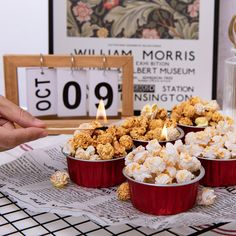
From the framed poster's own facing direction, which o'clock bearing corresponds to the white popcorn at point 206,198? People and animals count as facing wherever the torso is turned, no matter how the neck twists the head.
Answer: The white popcorn is roughly at 12 o'clock from the framed poster.

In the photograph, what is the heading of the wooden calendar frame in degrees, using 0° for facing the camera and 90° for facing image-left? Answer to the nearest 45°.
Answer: approximately 0°

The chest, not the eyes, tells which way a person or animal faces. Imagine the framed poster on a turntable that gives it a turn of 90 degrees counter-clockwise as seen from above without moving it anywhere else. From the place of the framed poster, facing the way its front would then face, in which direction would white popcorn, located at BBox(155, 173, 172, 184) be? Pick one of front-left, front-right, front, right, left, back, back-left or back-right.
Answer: right

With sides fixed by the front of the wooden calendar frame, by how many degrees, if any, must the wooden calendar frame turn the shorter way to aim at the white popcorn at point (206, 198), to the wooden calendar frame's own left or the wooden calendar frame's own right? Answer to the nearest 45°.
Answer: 0° — it already faces it

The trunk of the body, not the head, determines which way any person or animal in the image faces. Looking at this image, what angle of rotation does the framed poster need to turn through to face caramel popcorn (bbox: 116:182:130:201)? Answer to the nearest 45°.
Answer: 0° — it already faces it

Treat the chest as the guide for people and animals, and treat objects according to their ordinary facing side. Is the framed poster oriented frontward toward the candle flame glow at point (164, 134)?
yes

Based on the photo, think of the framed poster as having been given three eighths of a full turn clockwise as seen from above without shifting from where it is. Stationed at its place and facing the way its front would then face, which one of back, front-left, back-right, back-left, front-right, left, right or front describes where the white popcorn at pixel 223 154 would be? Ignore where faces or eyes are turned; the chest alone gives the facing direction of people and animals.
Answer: back-left

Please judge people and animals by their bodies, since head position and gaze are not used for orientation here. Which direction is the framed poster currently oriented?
toward the camera

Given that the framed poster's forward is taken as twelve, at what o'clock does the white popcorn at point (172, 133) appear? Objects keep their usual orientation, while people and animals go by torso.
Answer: The white popcorn is roughly at 12 o'clock from the framed poster.

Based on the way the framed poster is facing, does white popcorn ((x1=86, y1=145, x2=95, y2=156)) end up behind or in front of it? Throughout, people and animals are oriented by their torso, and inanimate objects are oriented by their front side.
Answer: in front

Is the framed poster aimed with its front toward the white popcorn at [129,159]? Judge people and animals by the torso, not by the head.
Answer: yes

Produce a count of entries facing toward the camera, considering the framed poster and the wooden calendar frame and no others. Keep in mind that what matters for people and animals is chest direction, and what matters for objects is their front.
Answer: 2

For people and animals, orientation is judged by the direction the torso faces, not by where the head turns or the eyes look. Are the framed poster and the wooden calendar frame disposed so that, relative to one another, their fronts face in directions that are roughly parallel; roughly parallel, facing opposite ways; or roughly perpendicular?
roughly parallel

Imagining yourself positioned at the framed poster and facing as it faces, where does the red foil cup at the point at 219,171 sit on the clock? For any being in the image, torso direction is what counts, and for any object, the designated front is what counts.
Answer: The red foil cup is roughly at 12 o'clock from the framed poster.

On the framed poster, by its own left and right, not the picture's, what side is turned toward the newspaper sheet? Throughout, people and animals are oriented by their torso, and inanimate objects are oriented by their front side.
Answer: front

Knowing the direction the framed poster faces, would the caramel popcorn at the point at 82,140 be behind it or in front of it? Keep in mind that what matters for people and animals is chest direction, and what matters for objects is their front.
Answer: in front

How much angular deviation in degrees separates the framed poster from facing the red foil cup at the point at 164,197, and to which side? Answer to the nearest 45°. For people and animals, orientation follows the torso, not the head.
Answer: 0° — it already faces it
